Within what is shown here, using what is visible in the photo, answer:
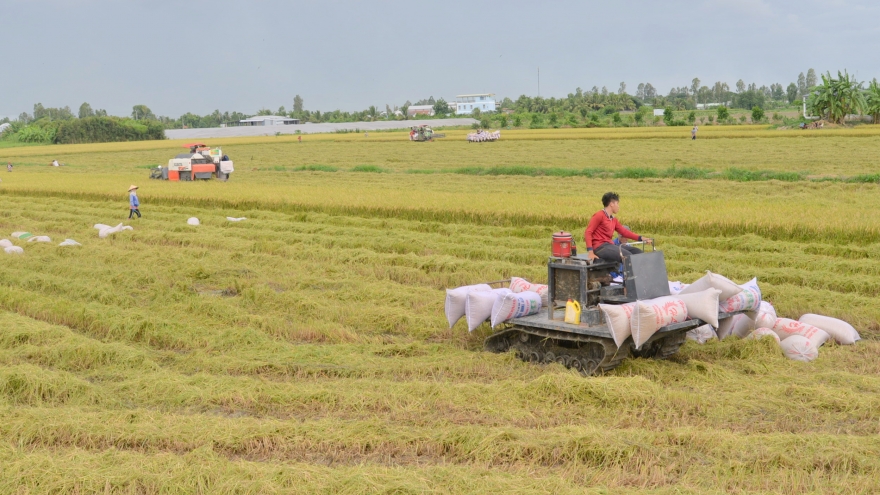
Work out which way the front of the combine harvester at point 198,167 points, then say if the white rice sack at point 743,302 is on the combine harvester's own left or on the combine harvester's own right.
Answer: on the combine harvester's own left

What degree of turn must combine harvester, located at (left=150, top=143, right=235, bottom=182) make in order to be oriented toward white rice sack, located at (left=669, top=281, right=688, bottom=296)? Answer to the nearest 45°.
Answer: approximately 90° to its left

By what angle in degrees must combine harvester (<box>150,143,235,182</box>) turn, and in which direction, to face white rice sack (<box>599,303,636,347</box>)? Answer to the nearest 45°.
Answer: approximately 90° to its left

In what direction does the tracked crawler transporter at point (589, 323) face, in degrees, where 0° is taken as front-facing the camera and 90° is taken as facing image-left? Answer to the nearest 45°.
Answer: approximately 315°

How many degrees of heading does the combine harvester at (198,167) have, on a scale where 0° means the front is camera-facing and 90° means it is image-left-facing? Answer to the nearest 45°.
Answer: approximately 90°

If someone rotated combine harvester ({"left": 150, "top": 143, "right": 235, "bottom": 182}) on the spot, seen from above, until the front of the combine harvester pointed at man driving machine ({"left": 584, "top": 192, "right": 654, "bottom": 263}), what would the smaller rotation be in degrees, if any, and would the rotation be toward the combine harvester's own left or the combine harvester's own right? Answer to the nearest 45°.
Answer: approximately 90° to the combine harvester's own left

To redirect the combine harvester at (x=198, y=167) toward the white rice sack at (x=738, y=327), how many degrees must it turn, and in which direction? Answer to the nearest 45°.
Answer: approximately 90° to its left

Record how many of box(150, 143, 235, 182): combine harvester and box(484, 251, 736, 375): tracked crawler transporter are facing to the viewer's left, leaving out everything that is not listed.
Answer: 1

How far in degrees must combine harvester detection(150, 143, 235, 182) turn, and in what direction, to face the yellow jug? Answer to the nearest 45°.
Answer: approximately 90° to its left

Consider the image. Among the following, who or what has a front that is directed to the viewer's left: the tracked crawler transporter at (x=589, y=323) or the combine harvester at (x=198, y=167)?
the combine harvester at (x=198, y=167)

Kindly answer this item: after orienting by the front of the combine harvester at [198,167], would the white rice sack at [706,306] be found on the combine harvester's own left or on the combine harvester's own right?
on the combine harvester's own left
